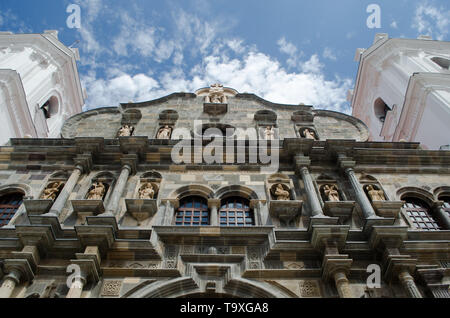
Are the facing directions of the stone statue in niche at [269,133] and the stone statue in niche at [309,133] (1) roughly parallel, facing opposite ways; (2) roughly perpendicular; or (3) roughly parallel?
roughly parallel

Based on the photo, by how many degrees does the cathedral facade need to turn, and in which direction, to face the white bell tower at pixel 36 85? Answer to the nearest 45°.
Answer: approximately 90° to its right

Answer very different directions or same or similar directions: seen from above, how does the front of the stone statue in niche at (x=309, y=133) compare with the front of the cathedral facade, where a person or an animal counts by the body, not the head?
same or similar directions

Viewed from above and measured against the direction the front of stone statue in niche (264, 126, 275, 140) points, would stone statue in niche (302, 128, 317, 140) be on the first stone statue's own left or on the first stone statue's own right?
on the first stone statue's own left

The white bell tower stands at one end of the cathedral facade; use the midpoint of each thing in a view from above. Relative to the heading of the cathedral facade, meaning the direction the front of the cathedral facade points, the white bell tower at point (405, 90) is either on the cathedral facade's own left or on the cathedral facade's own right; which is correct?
on the cathedral facade's own left

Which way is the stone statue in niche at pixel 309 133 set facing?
toward the camera

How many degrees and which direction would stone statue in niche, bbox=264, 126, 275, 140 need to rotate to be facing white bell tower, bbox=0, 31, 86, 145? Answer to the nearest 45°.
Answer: approximately 90° to its right

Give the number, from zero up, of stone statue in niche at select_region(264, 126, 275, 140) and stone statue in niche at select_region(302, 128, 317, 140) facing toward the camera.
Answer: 2

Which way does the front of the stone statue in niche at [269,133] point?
toward the camera

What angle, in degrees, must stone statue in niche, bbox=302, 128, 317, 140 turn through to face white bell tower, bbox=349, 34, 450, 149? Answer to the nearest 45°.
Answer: approximately 135° to its left

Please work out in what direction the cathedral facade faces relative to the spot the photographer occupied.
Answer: facing the viewer

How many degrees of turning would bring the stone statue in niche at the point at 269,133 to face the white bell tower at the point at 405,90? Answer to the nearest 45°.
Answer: approximately 135° to its left

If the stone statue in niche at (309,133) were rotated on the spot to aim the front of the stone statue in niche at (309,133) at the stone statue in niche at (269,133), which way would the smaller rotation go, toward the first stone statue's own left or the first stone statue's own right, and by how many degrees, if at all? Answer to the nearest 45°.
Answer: approximately 45° to the first stone statue's own right
